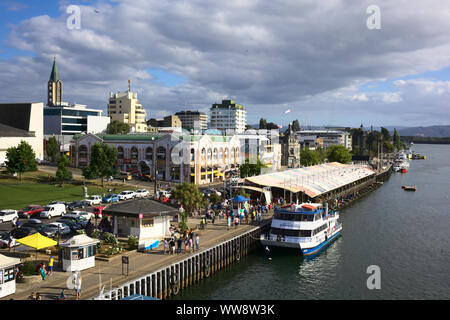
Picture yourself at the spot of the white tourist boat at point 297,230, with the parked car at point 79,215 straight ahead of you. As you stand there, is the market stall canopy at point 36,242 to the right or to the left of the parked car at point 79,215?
left

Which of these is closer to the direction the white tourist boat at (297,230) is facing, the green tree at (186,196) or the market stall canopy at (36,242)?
the market stall canopy
